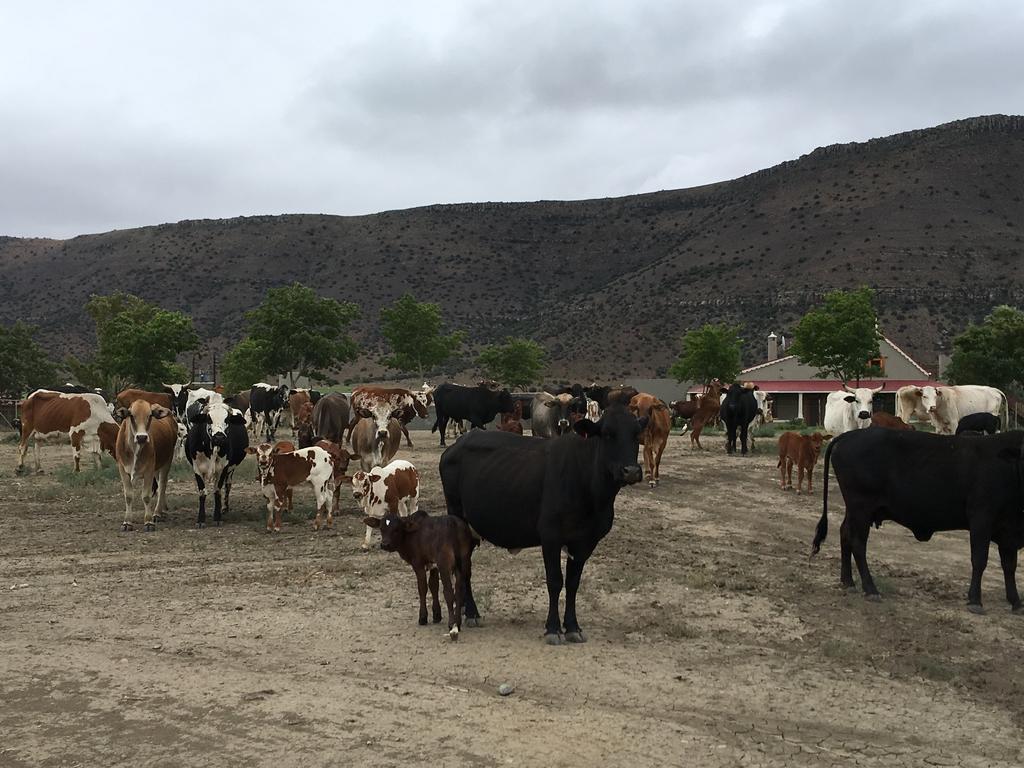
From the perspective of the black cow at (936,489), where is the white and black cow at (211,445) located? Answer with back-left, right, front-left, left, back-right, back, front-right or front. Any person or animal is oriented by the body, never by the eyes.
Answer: back

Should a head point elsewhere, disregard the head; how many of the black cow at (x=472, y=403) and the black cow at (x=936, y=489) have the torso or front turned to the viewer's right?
2

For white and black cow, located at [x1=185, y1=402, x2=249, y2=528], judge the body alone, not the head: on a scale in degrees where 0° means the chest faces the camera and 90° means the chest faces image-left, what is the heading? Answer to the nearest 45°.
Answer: approximately 0°

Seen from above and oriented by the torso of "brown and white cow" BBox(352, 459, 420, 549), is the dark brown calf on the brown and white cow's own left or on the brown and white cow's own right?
on the brown and white cow's own left

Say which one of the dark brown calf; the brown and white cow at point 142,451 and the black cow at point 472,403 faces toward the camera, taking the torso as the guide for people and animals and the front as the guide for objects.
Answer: the brown and white cow

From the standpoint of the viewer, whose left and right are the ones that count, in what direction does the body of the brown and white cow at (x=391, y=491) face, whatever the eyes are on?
facing the viewer and to the left of the viewer

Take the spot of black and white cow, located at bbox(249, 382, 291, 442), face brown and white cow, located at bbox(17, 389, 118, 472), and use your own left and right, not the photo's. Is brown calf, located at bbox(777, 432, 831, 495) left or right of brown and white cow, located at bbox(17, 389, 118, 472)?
left

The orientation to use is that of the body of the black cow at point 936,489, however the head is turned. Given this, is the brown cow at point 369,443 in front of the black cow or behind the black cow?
behind

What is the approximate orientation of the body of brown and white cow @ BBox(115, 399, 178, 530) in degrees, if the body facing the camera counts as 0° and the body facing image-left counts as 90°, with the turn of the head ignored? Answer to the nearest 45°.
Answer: approximately 0°

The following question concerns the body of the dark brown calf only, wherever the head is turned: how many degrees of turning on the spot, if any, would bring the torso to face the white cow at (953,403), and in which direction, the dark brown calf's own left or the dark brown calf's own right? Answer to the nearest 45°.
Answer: approximately 90° to the dark brown calf's own right

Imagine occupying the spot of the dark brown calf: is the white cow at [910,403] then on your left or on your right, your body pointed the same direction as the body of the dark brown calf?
on your right
